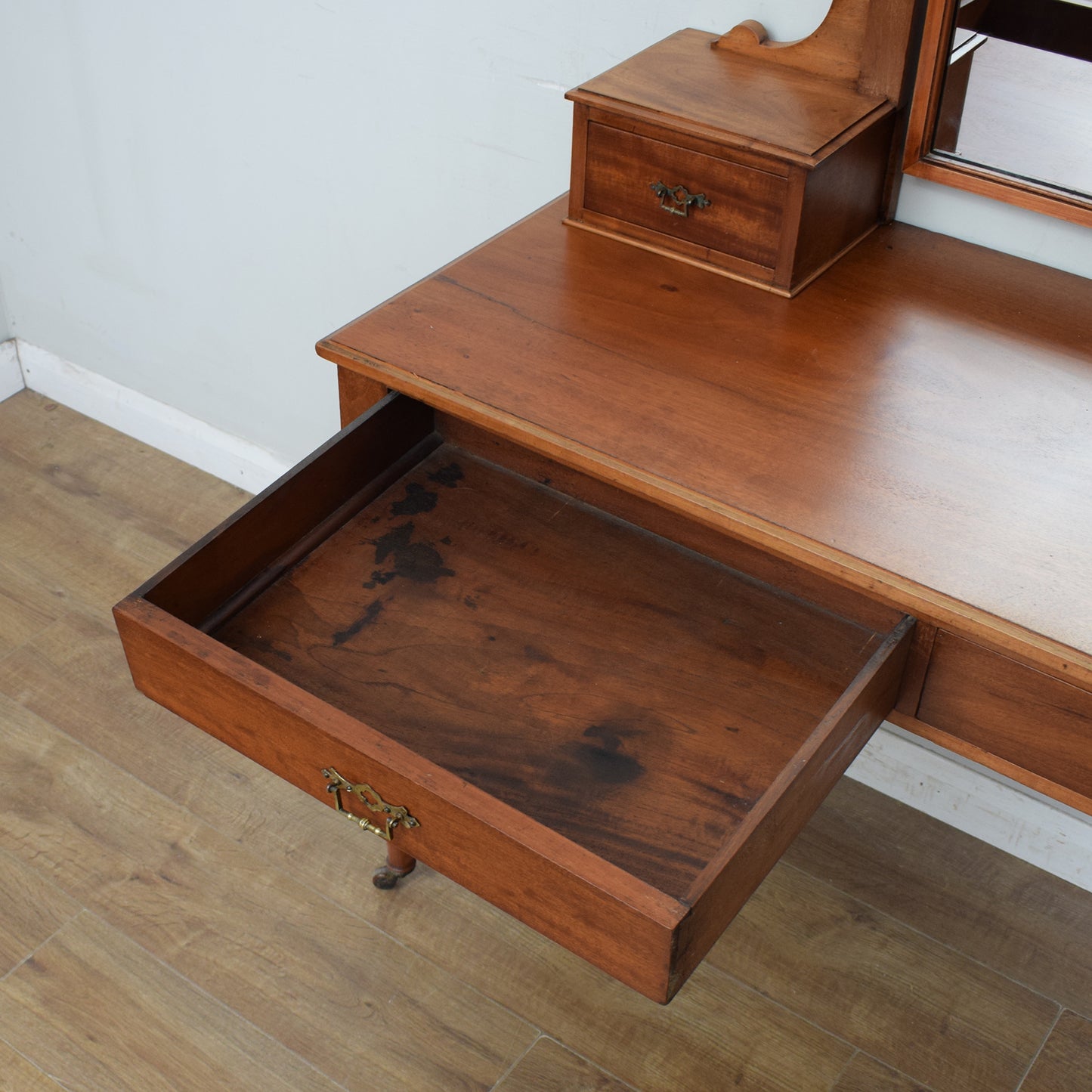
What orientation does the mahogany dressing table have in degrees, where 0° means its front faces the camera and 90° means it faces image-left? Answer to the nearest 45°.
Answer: approximately 45°
